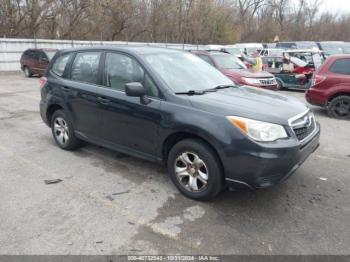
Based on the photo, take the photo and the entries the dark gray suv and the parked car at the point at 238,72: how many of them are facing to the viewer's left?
0

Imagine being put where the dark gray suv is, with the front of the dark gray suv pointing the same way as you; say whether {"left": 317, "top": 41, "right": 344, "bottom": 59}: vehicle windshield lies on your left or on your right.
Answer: on your left

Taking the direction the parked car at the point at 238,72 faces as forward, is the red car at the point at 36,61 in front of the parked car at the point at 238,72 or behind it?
behind

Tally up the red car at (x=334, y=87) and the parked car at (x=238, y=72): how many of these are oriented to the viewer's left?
0

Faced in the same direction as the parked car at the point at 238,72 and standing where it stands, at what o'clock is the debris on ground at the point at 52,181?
The debris on ground is roughly at 2 o'clock from the parked car.

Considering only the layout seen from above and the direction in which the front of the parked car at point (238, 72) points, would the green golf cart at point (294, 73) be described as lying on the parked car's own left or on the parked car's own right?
on the parked car's own left

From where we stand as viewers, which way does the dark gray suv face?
facing the viewer and to the right of the viewer
